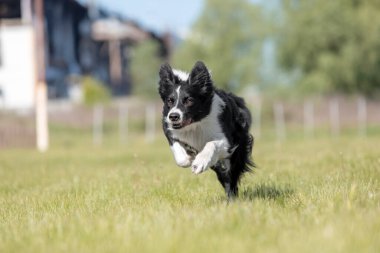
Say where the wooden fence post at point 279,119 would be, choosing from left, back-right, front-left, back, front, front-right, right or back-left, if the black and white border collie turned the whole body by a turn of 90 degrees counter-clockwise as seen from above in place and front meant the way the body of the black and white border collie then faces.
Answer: back-left

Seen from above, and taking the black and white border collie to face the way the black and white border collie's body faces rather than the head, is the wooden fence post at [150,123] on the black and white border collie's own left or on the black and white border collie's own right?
on the black and white border collie's own right

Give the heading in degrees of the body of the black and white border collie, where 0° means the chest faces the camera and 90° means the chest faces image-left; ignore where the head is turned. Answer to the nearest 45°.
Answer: approximately 45°

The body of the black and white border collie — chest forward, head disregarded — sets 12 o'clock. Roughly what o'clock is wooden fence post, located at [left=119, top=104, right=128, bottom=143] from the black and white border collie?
The wooden fence post is roughly at 4 o'clock from the black and white border collie.

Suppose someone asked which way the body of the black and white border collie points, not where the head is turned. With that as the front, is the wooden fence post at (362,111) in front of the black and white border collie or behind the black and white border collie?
behind

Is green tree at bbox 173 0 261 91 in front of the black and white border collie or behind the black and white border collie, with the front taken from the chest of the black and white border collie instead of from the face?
behind
